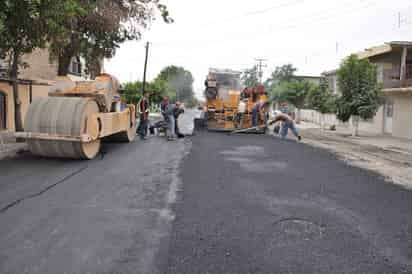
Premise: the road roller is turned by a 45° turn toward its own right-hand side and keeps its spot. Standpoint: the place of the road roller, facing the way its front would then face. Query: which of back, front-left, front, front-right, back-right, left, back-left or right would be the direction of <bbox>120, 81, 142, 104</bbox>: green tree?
right

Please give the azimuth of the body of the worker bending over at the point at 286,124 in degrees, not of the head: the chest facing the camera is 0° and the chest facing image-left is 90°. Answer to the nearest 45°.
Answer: approximately 90°

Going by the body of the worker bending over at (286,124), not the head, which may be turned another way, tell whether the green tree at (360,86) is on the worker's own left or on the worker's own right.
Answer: on the worker's own right

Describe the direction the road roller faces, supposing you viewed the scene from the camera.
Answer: facing the viewer and to the left of the viewer

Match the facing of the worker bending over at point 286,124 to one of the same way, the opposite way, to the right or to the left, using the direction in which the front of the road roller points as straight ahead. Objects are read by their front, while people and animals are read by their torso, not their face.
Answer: to the right

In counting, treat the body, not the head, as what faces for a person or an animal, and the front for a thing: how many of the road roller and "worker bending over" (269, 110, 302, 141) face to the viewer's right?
0

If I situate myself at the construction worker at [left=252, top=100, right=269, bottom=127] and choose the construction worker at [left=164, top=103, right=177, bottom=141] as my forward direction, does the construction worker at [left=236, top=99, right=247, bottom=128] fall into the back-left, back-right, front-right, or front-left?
front-right

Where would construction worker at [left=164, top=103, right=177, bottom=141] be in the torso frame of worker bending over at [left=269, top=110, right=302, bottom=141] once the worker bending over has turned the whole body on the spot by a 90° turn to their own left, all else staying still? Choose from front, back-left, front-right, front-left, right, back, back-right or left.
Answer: front-right

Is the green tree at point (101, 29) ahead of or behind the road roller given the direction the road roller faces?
behind

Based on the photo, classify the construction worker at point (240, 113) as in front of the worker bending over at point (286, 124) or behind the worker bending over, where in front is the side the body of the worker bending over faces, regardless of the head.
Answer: in front
